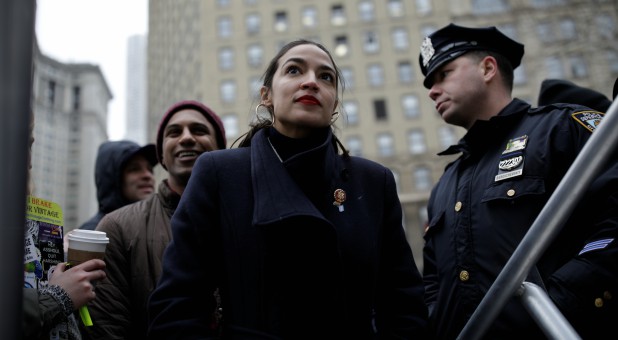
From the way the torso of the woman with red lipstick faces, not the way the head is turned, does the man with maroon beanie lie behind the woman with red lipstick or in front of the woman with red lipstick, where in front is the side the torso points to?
behind

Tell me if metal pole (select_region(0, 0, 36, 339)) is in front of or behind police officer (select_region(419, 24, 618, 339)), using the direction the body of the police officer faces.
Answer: in front

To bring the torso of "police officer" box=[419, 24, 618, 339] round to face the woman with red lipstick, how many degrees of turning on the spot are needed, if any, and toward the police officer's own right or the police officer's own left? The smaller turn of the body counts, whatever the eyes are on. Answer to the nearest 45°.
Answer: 0° — they already face them

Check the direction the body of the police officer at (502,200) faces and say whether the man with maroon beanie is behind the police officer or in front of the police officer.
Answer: in front

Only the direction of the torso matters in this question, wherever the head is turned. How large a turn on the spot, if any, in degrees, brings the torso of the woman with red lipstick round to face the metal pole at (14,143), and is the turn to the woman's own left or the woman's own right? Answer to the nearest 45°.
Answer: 0° — they already face it

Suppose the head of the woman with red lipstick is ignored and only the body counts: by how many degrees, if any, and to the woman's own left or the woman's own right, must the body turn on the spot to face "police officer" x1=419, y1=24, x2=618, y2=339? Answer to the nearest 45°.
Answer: approximately 135° to the woman's own left

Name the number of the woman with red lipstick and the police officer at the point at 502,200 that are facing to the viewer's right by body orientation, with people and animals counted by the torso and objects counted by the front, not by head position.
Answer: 0

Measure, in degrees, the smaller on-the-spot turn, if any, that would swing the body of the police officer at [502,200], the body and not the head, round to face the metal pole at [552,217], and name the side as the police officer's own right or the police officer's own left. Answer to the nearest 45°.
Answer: approximately 45° to the police officer's own left

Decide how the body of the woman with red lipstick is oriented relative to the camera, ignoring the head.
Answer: toward the camera

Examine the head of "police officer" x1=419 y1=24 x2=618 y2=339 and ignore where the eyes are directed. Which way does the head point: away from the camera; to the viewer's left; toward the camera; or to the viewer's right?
to the viewer's left

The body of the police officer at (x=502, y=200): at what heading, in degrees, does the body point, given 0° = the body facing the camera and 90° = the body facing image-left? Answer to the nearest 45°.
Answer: approximately 45°
